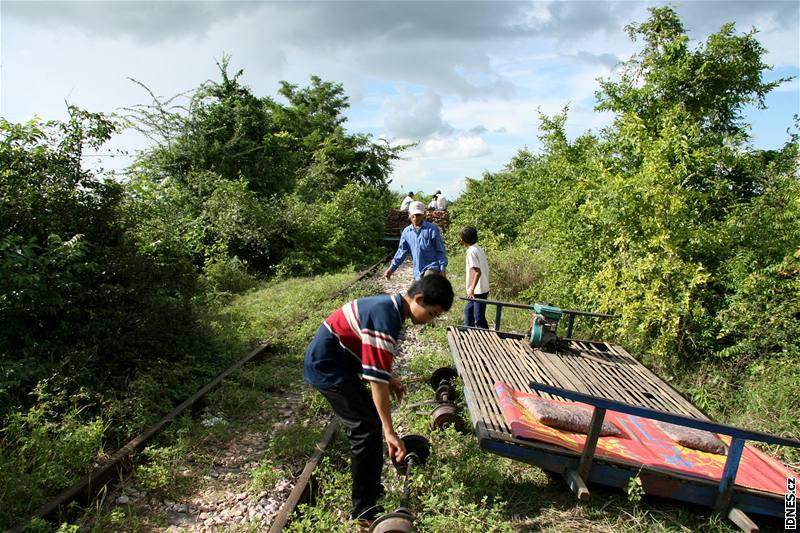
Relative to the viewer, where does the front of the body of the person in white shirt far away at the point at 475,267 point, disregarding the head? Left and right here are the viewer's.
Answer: facing away from the viewer and to the left of the viewer

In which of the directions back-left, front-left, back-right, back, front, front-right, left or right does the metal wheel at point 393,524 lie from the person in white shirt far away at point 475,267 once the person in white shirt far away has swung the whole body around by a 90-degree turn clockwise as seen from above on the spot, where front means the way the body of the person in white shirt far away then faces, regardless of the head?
back-right

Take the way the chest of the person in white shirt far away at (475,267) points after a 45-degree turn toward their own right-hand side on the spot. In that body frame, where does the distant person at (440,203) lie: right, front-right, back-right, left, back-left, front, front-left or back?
front

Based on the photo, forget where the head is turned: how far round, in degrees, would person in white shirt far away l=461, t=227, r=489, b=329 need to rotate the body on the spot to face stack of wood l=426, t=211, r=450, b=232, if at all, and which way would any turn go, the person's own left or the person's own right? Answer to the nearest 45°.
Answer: approximately 45° to the person's own right

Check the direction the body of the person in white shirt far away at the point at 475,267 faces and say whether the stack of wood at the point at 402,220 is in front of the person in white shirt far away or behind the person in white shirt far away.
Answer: in front

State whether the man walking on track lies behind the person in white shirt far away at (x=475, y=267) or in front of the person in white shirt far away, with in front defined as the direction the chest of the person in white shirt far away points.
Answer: in front
